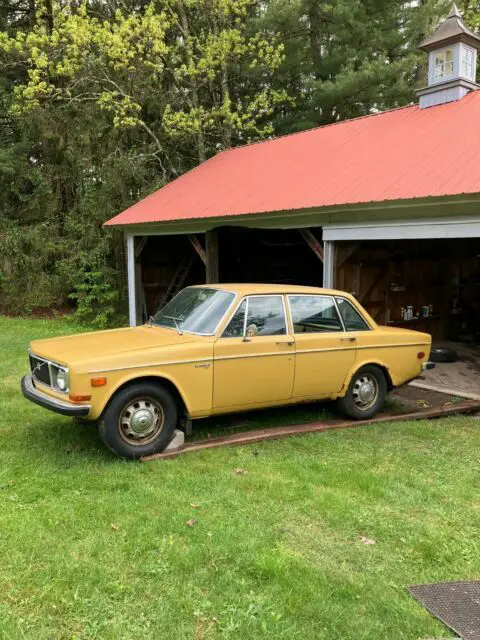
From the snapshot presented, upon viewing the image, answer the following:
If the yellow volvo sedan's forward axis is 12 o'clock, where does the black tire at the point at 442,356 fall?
The black tire is roughly at 6 o'clock from the yellow volvo sedan.

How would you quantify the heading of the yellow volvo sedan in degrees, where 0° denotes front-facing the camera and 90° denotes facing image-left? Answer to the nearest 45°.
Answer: approximately 45°

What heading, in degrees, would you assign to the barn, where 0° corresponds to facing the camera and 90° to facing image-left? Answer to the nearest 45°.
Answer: approximately 45°
